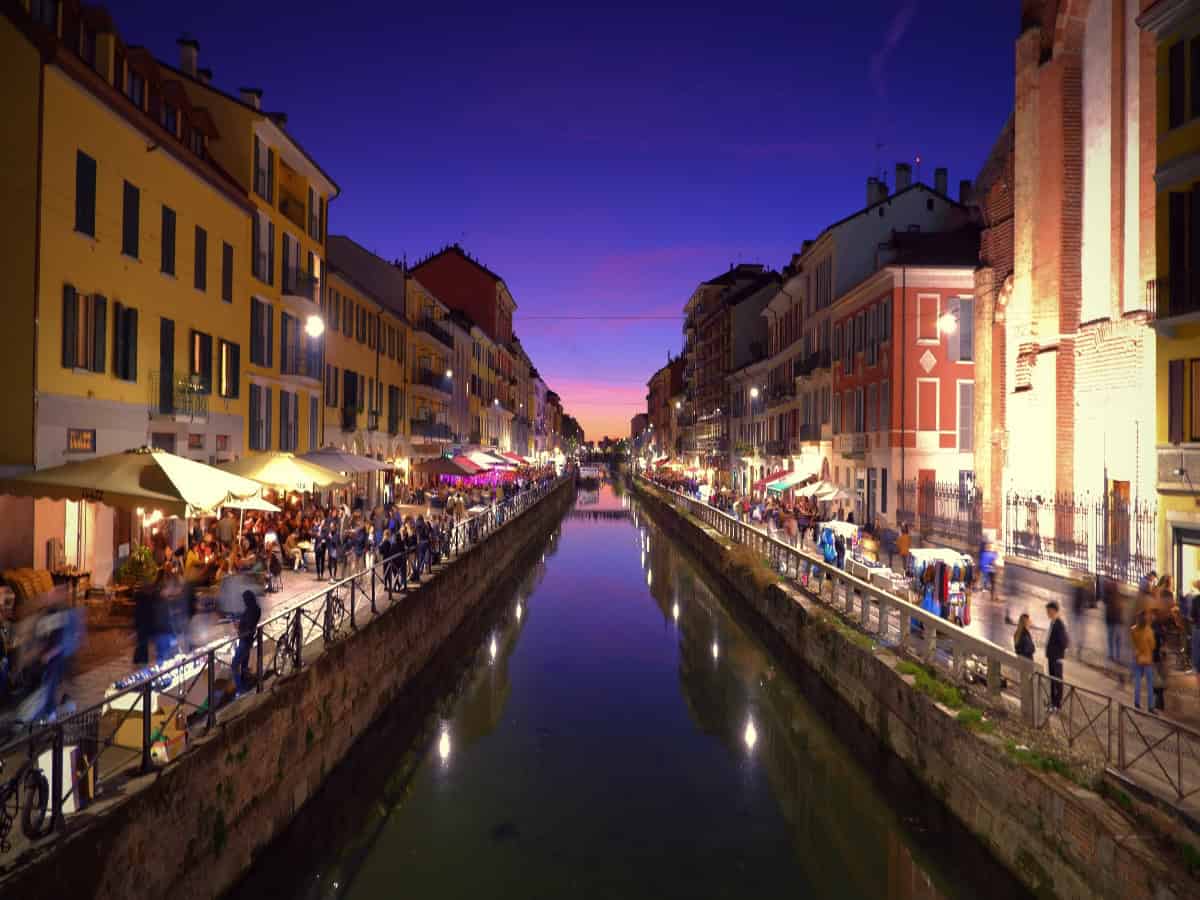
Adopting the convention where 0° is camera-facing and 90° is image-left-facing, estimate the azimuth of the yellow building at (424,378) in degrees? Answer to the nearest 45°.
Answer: approximately 270°

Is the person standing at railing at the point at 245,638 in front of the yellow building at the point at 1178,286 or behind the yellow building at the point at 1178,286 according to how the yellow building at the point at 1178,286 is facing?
in front

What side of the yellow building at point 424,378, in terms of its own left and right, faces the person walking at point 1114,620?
right

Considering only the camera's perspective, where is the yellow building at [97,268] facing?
facing the viewer and to the right of the viewer

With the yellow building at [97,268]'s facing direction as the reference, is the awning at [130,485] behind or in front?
in front

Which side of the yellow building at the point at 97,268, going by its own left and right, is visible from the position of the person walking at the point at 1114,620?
front

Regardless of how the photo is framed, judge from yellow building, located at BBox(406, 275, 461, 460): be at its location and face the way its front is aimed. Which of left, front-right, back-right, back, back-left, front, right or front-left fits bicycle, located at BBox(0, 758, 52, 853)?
right

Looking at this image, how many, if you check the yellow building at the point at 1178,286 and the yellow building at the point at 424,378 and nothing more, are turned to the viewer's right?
1

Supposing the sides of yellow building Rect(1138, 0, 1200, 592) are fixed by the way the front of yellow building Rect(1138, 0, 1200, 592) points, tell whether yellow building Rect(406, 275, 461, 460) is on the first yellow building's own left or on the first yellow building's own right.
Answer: on the first yellow building's own right
